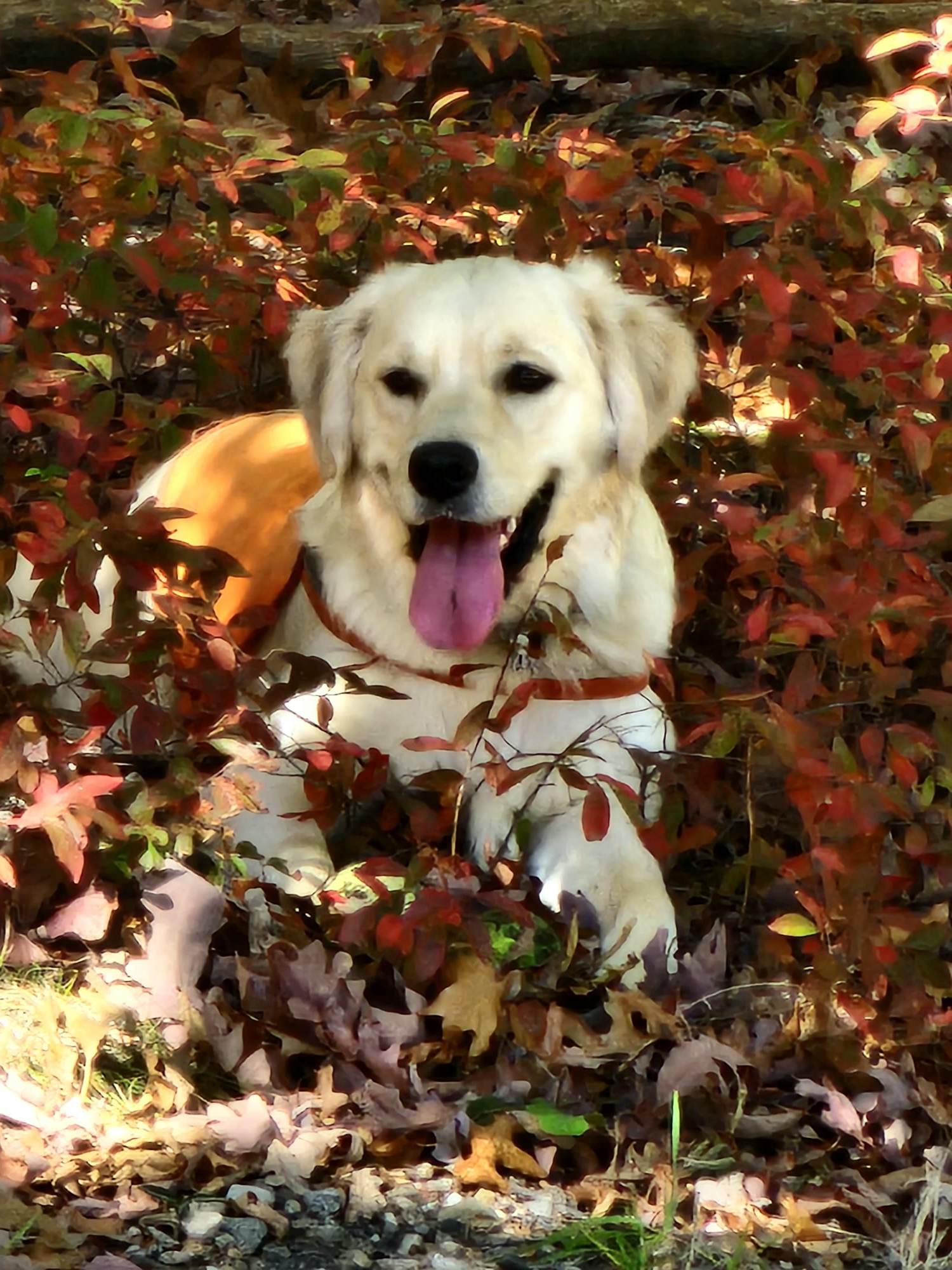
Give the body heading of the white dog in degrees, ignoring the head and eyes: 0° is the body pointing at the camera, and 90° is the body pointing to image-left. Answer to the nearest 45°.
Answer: approximately 0°

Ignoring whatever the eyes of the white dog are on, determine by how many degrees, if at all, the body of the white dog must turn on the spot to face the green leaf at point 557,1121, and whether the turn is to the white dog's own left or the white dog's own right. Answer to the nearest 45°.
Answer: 0° — it already faces it

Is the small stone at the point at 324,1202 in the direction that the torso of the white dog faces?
yes

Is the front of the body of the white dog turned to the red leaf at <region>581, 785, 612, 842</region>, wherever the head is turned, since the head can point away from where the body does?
yes

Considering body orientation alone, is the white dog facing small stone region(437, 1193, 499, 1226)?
yes

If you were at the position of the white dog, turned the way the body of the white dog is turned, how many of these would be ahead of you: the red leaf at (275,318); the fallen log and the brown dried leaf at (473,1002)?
1

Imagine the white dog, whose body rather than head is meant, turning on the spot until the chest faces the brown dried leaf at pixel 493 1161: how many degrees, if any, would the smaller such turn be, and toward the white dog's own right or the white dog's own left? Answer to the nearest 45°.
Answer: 0° — it already faces it

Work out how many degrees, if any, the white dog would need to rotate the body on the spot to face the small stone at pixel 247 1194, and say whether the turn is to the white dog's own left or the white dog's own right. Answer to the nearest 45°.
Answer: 0° — it already faces it
